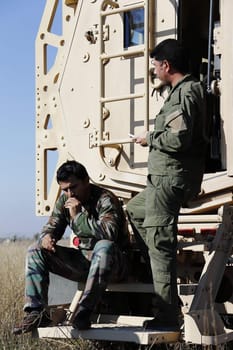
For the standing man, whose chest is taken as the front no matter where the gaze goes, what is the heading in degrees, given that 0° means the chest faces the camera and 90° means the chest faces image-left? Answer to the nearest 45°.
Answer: approximately 90°

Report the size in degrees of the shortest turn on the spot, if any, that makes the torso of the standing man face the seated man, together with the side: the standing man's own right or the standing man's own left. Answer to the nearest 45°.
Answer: approximately 45° to the standing man's own right

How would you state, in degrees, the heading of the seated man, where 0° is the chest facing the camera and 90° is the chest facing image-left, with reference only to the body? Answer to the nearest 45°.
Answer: approximately 45°

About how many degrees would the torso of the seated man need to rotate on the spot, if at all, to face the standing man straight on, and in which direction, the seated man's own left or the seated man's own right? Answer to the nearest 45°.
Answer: approximately 90° to the seated man's own left
